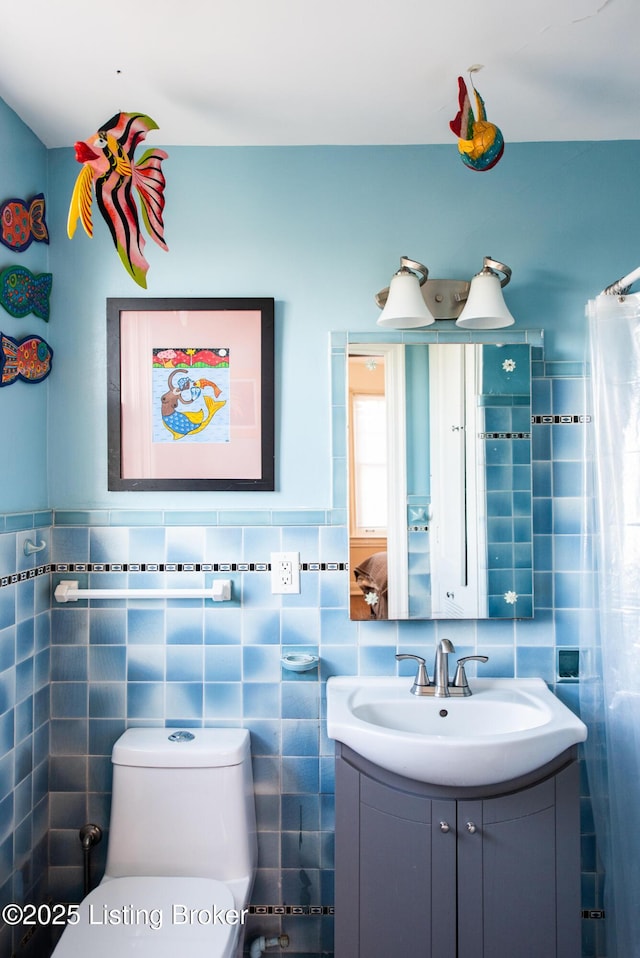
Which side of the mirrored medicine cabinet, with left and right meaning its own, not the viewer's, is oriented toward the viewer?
front

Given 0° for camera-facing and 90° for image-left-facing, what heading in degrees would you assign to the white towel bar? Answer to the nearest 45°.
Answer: approximately 0°

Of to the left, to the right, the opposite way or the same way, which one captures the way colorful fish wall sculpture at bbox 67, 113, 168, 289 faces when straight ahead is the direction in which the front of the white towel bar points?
to the right

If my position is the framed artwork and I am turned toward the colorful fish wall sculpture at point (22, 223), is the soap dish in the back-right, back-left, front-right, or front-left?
back-left

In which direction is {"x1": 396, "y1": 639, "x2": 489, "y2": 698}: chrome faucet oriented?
toward the camera

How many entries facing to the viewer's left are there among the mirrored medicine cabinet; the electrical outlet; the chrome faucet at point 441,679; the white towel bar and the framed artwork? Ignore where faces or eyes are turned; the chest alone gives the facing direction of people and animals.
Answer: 0

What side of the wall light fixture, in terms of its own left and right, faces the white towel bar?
right

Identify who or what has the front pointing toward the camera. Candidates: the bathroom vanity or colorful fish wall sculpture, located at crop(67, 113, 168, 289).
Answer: the bathroom vanity

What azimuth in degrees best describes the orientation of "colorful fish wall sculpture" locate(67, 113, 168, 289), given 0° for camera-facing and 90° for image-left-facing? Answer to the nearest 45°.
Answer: approximately 90°

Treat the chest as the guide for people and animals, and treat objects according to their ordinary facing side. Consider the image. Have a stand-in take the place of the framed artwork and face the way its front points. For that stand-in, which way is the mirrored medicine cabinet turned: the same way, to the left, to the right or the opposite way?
the same way

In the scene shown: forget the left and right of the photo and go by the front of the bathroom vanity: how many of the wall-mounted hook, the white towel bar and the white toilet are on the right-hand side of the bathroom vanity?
3

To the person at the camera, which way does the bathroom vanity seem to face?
facing the viewer

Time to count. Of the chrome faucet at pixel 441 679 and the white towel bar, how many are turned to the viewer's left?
0

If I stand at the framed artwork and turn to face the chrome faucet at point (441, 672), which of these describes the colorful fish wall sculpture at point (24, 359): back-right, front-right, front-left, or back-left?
back-right
